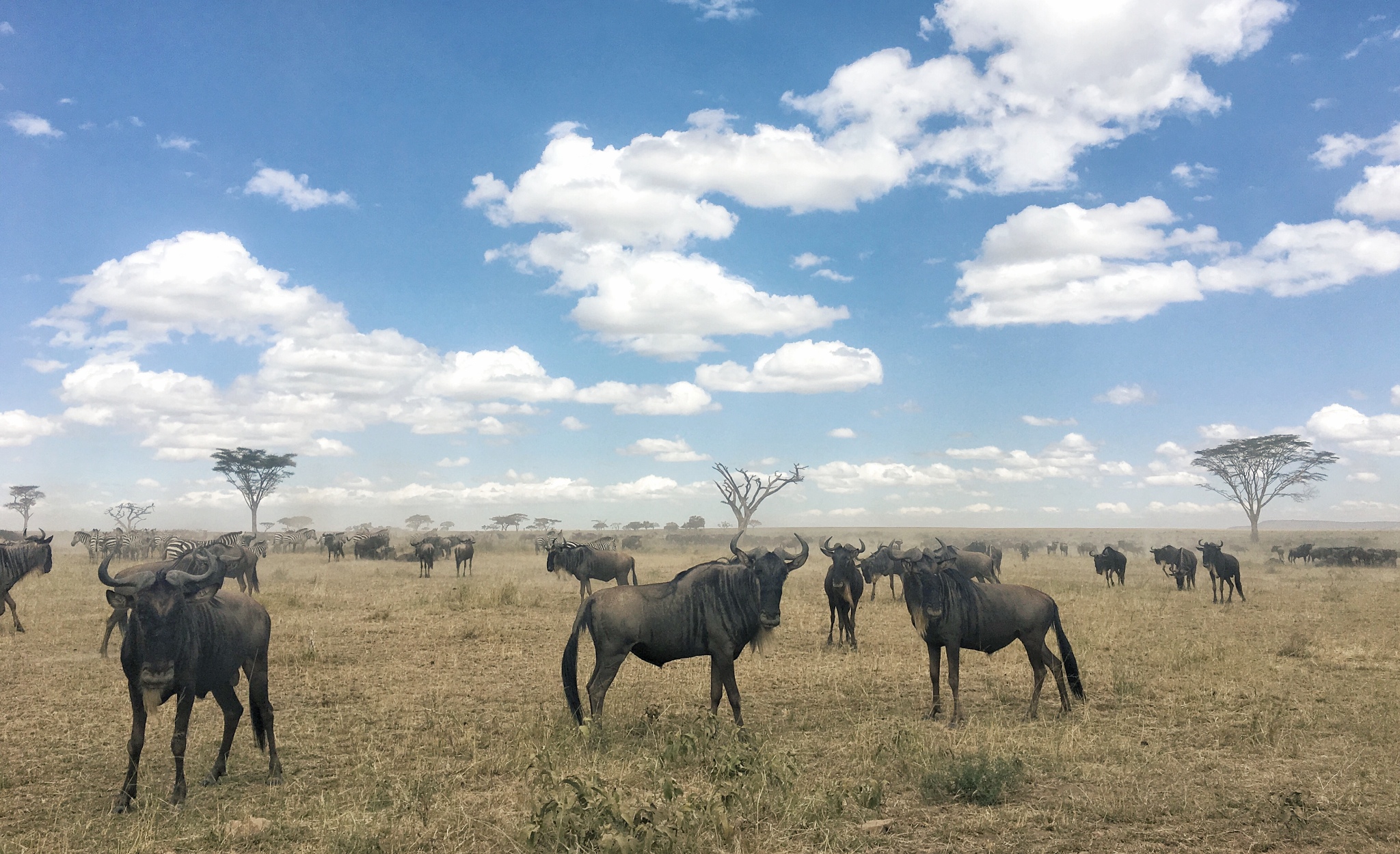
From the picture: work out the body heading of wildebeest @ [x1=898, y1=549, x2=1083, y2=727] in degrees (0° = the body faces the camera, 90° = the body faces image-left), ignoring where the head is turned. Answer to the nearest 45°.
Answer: approximately 45°

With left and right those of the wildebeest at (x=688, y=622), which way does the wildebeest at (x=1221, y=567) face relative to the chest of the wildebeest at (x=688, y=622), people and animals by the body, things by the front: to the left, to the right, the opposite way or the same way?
the opposite way

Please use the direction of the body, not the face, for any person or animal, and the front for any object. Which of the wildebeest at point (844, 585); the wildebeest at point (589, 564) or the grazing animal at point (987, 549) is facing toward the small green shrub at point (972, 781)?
the wildebeest at point (844, 585)

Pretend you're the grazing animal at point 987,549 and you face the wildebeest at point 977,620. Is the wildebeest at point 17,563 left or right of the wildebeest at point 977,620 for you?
right

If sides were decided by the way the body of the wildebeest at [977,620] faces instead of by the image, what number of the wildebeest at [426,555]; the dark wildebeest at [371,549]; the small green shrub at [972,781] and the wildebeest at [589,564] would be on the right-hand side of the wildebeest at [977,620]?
3

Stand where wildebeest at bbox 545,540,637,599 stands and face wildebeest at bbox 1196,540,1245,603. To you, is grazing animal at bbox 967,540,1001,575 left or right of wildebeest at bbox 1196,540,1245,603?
left

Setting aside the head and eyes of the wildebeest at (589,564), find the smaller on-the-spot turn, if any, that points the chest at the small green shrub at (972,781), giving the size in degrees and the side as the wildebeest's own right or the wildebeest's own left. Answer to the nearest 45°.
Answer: approximately 90° to the wildebeest's own left

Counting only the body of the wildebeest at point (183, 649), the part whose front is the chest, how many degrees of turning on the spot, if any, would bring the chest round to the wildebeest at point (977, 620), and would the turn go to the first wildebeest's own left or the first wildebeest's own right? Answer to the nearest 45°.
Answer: approximately 135° to the first wildebeest's own left

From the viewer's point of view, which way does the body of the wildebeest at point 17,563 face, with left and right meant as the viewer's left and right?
facing to the right of the viewer

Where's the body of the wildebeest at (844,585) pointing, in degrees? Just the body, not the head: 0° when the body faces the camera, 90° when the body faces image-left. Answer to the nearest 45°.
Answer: approximately 0°

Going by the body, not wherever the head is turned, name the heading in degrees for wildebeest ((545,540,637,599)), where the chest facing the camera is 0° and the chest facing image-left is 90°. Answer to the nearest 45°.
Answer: approximately 90°

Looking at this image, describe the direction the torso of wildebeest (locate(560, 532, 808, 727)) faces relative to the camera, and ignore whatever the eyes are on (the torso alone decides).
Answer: to the viewer's right
